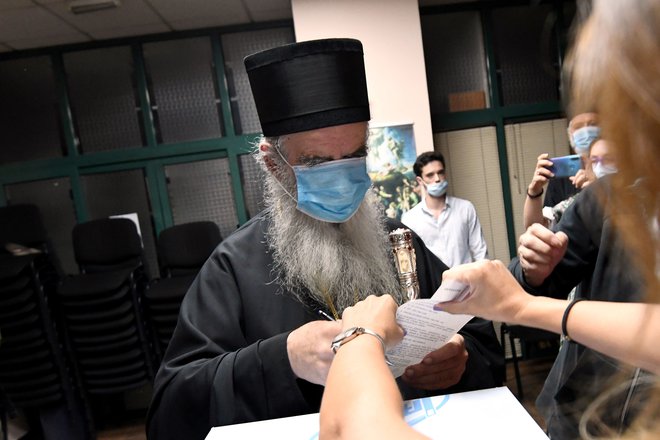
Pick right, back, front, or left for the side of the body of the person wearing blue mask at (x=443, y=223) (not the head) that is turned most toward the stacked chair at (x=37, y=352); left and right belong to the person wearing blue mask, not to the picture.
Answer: right

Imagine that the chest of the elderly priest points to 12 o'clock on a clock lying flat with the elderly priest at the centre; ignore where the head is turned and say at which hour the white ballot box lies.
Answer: The white ballot box is roughly at 1 o'clock from the elderly priest.

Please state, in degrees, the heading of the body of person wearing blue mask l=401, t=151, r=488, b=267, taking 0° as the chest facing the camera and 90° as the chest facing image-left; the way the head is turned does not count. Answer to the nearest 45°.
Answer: approximately 0°

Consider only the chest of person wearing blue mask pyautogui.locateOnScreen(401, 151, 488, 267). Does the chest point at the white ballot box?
yes

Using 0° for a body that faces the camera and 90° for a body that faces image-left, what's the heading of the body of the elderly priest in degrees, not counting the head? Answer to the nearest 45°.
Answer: approximately 315°

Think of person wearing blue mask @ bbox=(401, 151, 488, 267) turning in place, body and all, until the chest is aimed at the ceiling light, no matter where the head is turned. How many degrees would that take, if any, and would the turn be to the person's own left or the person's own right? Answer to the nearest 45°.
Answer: approximately 90° to the person's own right

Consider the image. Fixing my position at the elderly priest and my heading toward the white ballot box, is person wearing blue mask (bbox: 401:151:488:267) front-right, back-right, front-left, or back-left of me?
back-left

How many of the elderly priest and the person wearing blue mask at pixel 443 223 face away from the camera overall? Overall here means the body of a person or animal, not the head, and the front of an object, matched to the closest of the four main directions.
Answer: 0
